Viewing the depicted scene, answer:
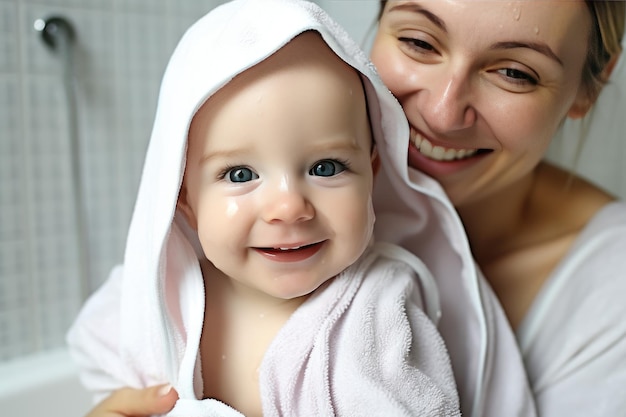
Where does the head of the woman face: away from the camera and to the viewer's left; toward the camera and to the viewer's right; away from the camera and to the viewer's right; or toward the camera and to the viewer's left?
toward the camera and to the viewer's left

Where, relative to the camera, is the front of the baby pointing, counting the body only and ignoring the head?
toward the camera

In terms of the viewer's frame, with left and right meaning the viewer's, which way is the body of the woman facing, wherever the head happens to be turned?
facing the viewer and to the left of the viewer
